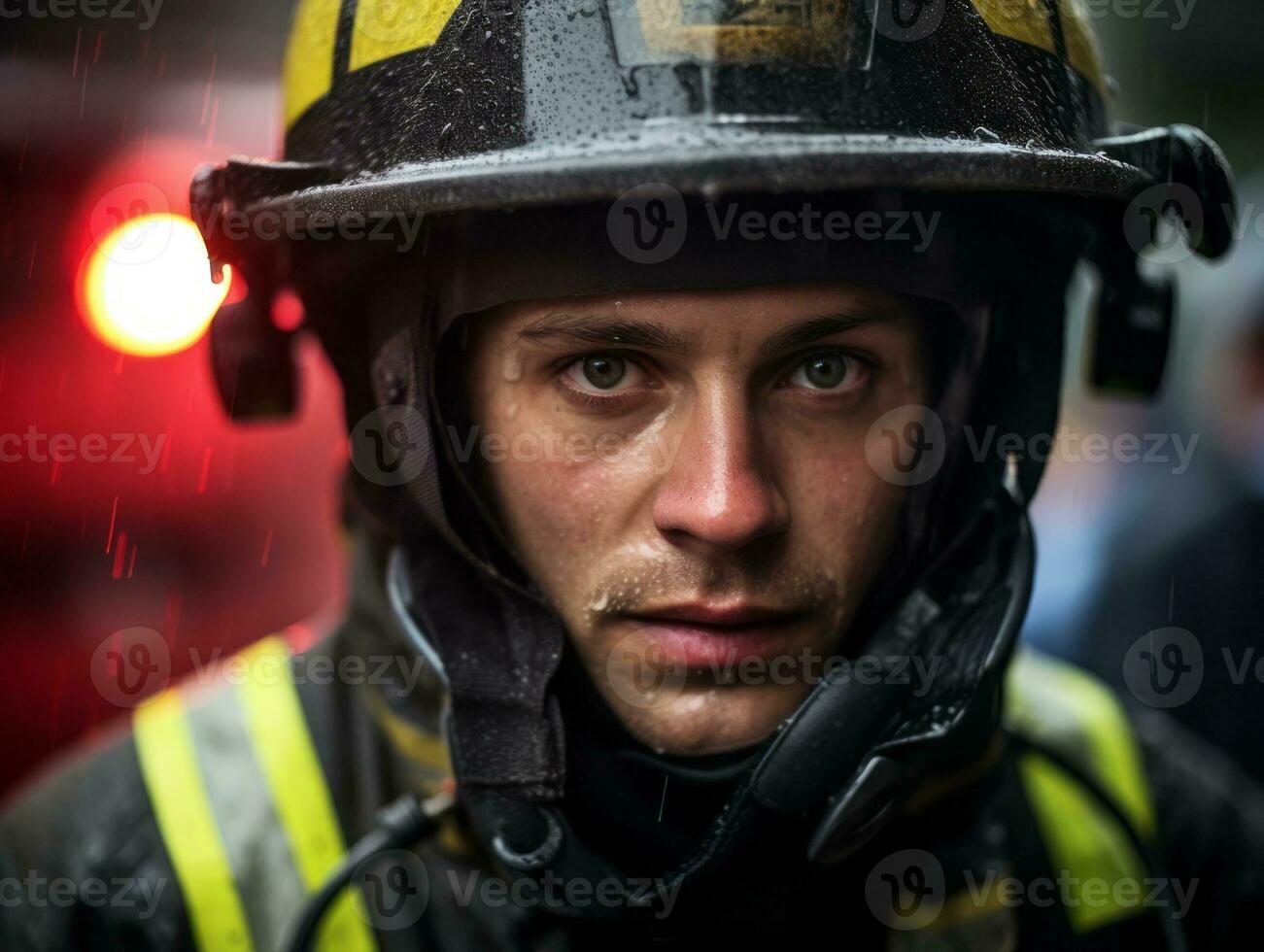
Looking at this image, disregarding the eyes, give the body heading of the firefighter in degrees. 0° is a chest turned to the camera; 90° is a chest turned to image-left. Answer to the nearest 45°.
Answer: approximately 0°
